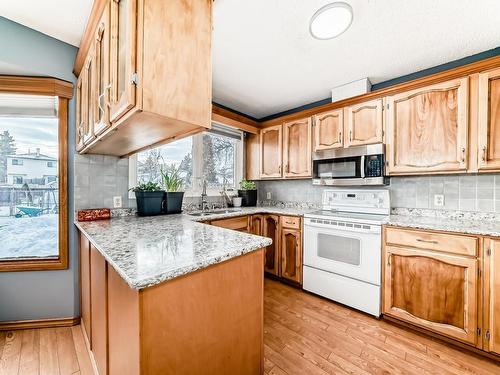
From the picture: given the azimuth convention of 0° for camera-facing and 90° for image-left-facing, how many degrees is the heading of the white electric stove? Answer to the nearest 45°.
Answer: approximately 45°

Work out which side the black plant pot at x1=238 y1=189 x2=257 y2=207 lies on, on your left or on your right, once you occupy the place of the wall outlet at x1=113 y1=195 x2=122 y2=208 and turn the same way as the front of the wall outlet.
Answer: on your left

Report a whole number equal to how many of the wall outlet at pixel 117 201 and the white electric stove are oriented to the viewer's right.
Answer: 0

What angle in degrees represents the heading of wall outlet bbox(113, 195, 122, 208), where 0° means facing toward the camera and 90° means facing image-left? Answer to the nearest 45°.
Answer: approximately 0°

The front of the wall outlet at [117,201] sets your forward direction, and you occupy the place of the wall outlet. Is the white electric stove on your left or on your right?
on your left

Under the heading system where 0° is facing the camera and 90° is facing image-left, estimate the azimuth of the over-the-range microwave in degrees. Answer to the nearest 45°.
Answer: approximately 45°
